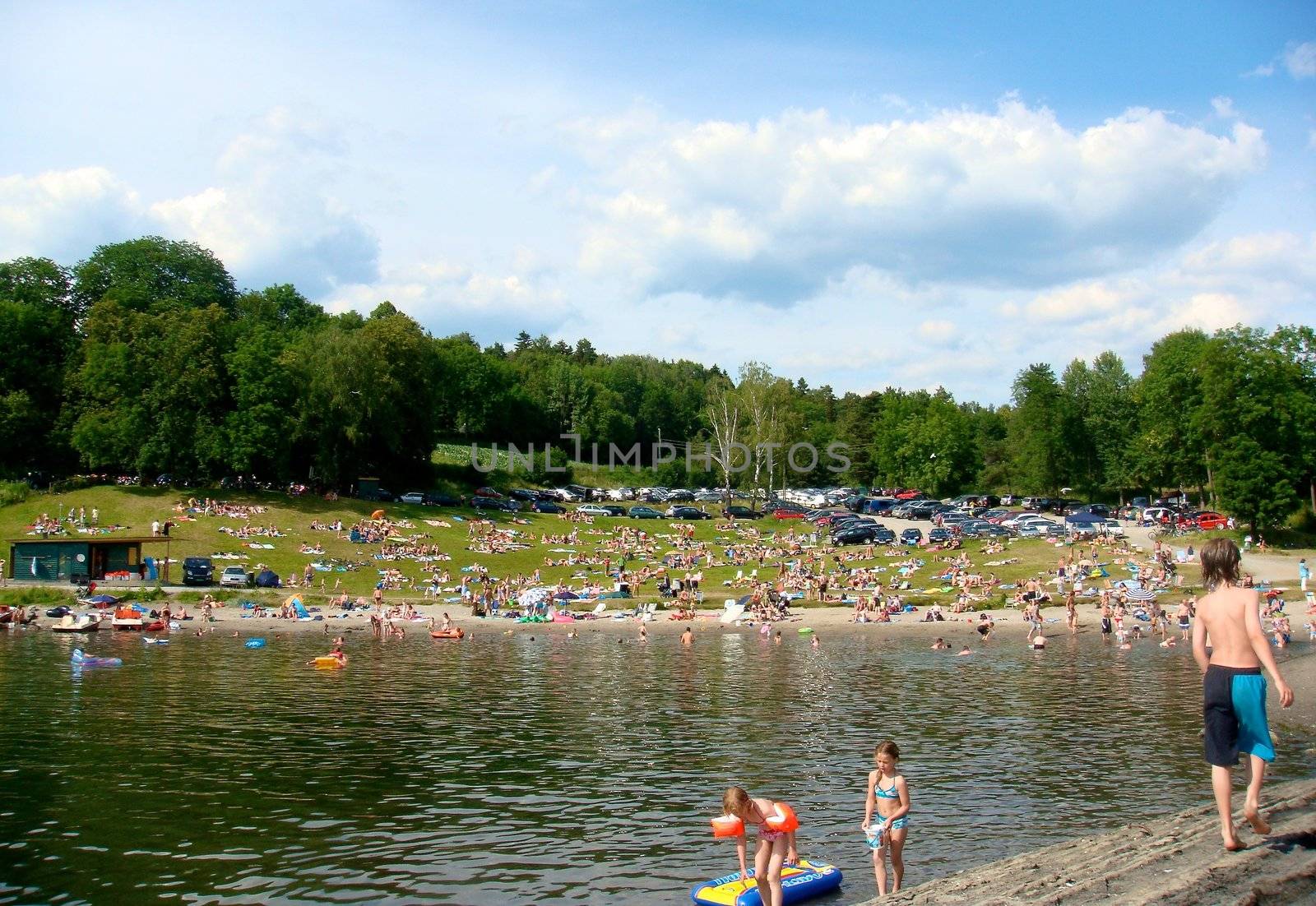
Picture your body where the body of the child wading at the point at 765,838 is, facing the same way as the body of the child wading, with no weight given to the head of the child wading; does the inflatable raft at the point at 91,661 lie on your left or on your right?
on your right

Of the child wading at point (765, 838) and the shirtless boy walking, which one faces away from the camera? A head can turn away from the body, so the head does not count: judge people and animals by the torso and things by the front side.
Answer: the shirtless boy walking

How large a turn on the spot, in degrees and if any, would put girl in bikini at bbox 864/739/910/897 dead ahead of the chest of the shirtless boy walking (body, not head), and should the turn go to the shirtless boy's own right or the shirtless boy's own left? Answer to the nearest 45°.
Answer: approximately 45° to the shirtless boy's own left

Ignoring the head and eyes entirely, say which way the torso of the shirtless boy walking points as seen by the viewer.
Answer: away from the camera

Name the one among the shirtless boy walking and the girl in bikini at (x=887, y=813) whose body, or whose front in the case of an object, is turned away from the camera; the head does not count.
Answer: the shirtless boy walking

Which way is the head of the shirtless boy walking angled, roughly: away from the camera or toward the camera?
away from the camera

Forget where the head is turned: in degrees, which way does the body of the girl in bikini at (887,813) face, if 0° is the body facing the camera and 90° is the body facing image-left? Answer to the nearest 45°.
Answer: approximately 45°

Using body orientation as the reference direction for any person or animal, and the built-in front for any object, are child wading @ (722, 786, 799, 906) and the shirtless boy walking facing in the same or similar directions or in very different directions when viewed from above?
very different directions

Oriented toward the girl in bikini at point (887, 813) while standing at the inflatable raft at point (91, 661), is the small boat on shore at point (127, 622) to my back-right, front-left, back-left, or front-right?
back-left

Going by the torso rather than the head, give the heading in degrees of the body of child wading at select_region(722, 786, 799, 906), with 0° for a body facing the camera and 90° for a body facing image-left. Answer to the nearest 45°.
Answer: approximately 45°
